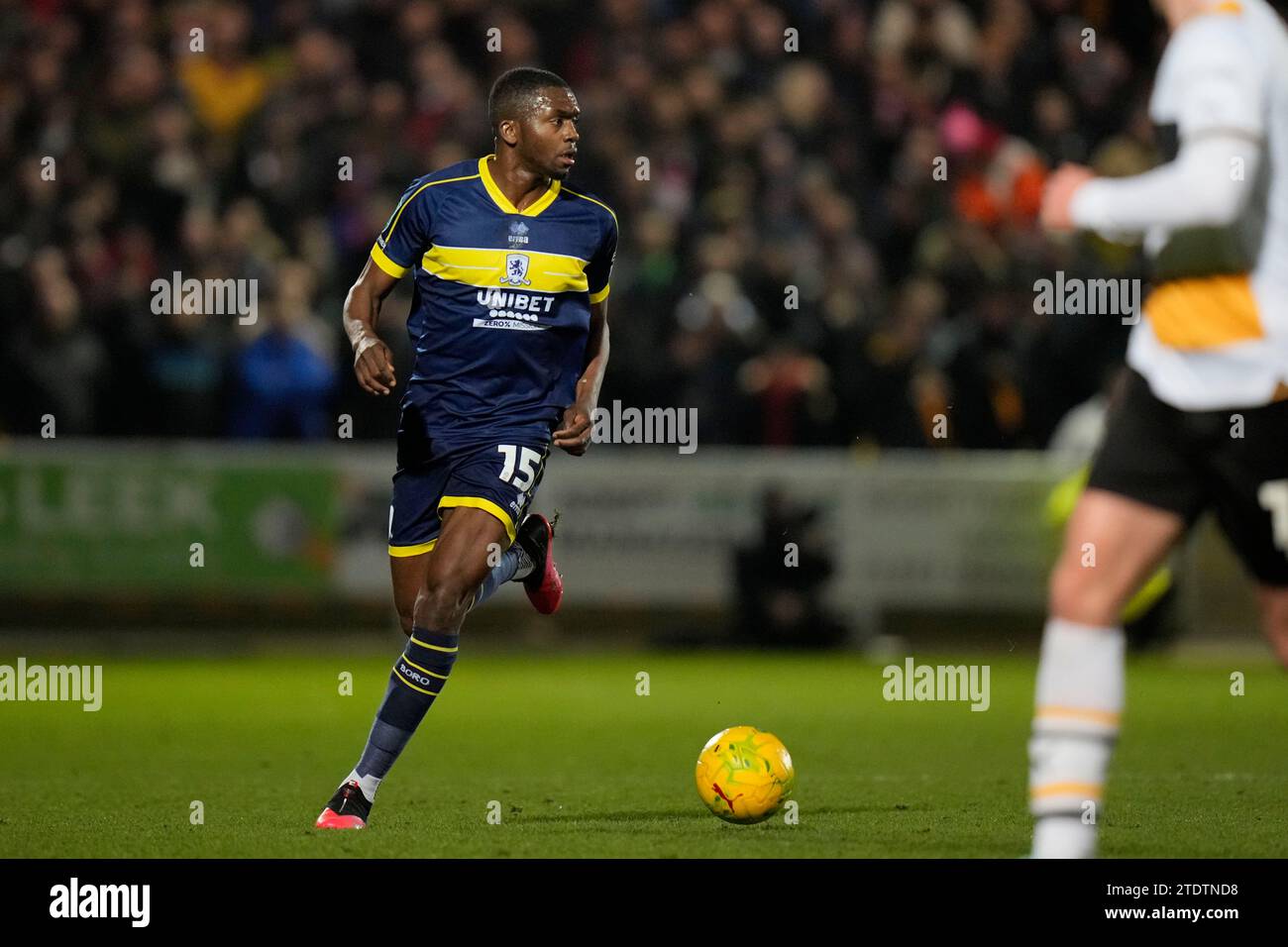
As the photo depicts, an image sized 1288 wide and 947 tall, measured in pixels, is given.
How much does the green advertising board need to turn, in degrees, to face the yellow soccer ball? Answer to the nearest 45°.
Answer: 0° — it already faces it

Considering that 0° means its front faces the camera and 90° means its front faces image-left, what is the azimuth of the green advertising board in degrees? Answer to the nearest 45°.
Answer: approximately 0°
